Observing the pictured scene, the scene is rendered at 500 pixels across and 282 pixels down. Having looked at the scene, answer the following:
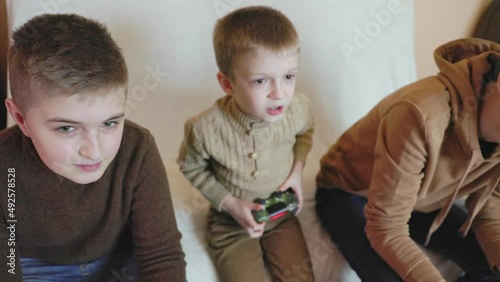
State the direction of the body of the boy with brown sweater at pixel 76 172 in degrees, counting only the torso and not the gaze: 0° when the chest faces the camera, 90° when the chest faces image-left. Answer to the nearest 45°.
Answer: approximately 315°

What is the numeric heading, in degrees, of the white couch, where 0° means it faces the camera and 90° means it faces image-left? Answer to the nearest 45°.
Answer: approximately 0°
